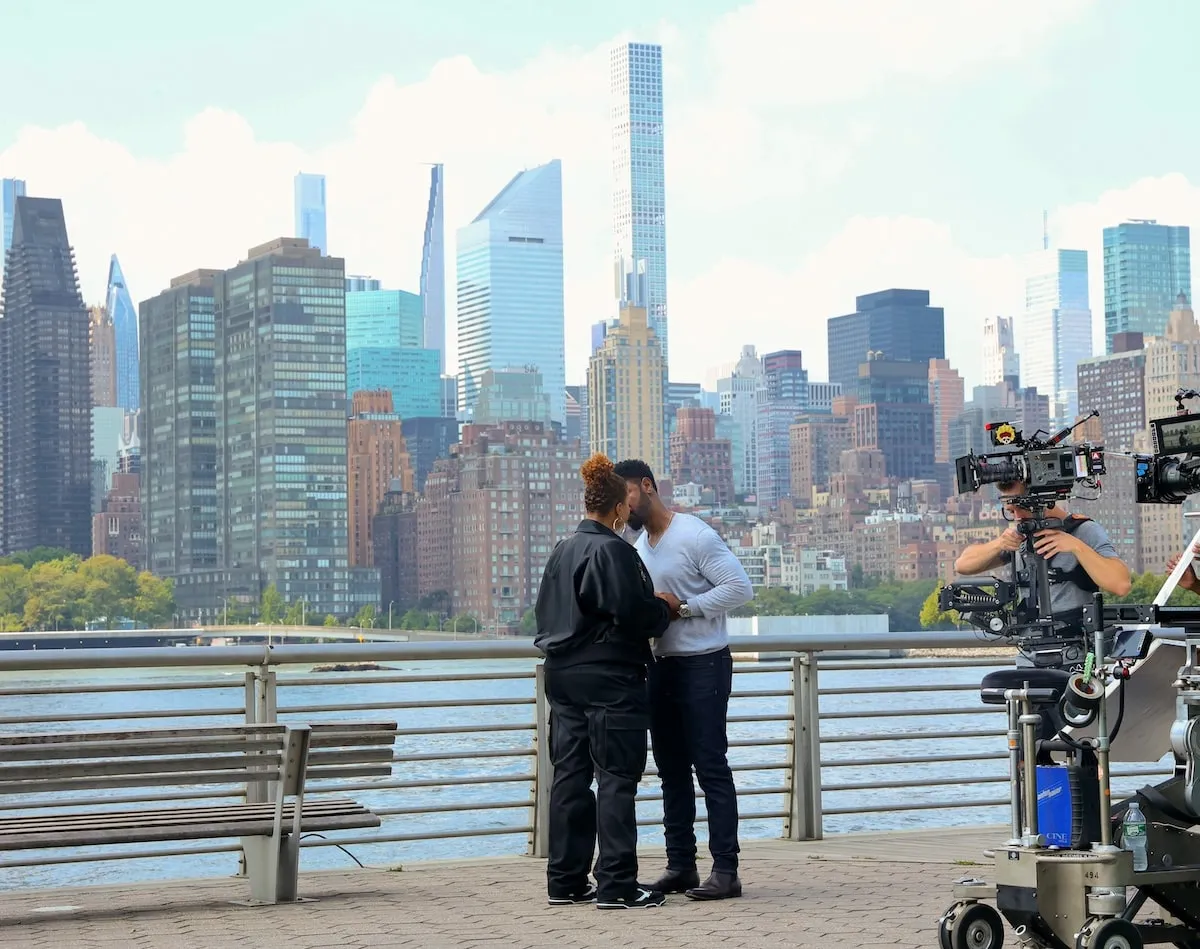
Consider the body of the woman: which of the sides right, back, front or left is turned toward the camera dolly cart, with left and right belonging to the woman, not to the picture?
right

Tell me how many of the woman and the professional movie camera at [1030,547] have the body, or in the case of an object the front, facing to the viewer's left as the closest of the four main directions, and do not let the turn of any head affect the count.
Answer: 1

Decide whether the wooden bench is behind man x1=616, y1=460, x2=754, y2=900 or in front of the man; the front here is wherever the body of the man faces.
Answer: in front

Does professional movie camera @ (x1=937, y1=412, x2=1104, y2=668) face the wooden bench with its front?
yes

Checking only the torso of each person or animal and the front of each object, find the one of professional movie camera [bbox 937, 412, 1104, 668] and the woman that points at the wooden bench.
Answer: the professional movie camera

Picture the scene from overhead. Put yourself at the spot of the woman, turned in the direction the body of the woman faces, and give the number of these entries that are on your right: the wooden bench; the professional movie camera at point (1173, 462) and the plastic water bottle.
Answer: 2

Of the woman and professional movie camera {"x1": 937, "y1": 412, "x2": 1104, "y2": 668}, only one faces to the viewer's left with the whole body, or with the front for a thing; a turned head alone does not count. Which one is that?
the professional movie camera

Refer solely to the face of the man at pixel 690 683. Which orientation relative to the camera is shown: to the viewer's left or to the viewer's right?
to the viewer's left

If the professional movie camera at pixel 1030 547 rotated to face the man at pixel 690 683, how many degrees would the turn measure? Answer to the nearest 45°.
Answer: approximately 45° to its right

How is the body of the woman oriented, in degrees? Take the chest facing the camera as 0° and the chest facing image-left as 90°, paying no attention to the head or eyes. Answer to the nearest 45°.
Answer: approximately 225°

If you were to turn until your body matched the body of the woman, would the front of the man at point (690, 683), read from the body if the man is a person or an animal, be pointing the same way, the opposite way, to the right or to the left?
the opposite way

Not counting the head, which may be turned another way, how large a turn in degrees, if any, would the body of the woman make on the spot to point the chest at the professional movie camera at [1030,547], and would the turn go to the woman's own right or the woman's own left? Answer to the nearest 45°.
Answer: approximately 90° to the woman's own right

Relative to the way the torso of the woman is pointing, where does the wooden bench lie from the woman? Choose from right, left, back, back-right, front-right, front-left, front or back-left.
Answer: back-left

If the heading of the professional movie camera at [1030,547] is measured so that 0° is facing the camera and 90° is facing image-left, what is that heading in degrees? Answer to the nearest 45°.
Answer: approximately 90°

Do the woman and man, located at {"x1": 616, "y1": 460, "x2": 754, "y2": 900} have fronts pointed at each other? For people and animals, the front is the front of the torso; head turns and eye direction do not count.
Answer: yes

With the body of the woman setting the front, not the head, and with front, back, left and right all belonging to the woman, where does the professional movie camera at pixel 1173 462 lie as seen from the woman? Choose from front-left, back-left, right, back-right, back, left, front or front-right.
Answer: right
